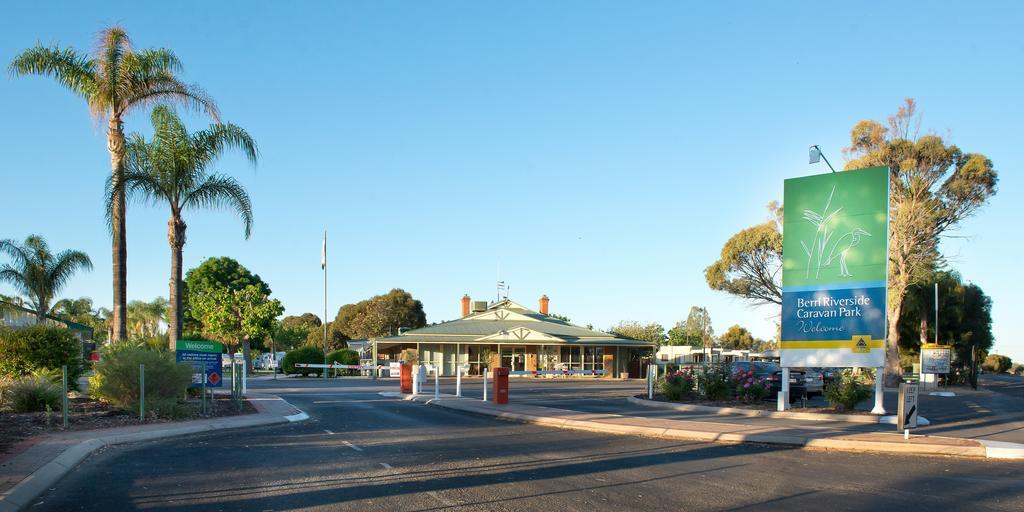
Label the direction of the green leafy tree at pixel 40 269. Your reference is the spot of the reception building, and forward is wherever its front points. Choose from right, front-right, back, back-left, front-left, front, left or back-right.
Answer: right

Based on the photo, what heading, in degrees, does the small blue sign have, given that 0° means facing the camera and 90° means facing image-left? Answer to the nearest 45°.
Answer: approximately 0°

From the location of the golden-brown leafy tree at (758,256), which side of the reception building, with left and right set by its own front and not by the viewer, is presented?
left

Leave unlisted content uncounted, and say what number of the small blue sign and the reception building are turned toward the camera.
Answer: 2

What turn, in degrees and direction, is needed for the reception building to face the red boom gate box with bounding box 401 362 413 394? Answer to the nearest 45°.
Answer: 0° — it already faces it

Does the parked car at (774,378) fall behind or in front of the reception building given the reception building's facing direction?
in front

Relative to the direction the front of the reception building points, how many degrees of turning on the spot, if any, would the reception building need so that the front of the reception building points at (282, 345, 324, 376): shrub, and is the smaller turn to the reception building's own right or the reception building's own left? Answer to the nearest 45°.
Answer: approximately 90° to the reception building's own right

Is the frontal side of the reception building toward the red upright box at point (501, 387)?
yes
